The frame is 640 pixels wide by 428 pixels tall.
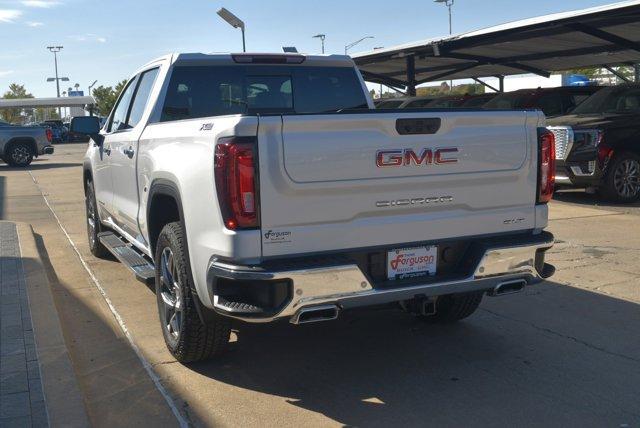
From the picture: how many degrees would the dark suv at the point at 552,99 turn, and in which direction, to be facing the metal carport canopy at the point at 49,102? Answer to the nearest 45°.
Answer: approximately 90° to its right

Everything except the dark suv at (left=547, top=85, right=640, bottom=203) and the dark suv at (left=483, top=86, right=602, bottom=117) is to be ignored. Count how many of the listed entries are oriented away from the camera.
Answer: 0

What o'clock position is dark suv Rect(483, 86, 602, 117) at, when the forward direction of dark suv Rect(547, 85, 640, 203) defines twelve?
dark suv Rect(483, 86, 602, 117) is roughly at 4 o'clock from dark suv Rect(547, 85, 640, 203).

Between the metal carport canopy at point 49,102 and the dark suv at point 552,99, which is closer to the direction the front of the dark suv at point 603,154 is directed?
the metal carport canopy

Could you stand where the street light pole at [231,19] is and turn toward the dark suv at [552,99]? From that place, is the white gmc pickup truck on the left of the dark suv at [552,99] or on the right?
right

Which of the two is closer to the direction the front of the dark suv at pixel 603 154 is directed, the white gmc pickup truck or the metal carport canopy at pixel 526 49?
the white gmc pickup truck

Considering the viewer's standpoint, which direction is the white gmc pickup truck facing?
facing away from the viewer and to the left of the viewer

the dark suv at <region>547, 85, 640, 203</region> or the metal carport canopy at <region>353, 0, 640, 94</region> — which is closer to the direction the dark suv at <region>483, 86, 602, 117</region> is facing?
the dark suv

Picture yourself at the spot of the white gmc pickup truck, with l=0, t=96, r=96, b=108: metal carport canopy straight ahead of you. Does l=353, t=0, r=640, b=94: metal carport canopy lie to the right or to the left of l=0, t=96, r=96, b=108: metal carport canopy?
right

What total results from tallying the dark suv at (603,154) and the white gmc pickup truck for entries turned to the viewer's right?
0

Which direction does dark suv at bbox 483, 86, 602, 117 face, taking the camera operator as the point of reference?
facing the viewer and to the left of the viewer
